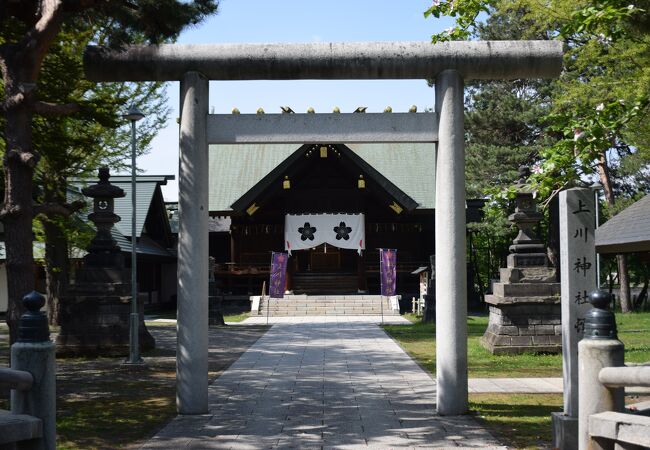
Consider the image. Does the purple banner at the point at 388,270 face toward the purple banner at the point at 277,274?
no

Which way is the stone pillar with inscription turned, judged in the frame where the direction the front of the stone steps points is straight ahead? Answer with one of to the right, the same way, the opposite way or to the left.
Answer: the same way

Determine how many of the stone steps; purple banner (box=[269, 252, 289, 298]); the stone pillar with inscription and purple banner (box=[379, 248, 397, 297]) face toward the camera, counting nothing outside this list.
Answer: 4

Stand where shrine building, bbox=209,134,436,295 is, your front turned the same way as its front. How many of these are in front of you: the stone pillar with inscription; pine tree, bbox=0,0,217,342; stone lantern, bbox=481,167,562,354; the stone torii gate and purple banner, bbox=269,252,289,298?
5

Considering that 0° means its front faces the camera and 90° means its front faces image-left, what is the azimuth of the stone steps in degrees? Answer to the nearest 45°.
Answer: approximately 0°

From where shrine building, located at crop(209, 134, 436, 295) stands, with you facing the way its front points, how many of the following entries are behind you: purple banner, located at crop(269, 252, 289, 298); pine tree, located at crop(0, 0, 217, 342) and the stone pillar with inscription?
0

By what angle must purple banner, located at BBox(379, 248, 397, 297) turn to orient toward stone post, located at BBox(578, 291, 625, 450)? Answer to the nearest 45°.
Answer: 0° — it already faces it

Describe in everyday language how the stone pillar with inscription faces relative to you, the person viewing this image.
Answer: facing the viewer

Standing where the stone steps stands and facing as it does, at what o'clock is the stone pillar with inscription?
The stone pillar with inscription is roughly at 12 o'clock from the stone steps.

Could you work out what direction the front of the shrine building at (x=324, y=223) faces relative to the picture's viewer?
facing the viewer

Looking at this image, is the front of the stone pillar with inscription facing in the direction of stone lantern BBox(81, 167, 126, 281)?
no

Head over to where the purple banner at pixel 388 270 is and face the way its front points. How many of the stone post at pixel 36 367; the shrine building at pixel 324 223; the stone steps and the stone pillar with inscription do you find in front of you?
2

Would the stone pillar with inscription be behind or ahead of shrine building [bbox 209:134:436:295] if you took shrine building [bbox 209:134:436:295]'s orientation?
ahead

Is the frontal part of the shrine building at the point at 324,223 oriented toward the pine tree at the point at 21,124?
yes

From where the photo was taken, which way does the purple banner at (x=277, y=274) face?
toward the camera

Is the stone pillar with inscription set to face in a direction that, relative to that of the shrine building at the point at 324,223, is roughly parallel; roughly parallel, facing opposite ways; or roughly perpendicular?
roughly parallel
